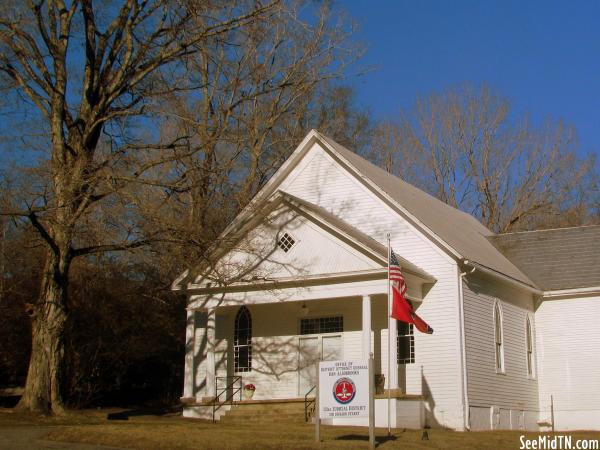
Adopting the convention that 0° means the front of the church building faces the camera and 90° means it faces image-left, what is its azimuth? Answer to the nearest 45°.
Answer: approximately 45°

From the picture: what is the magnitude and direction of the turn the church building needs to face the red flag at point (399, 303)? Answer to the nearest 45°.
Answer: approximately 45° to its left

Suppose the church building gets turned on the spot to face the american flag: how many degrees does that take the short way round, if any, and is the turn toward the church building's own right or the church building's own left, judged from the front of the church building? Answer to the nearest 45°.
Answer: approximately 45° to the church building's own left
